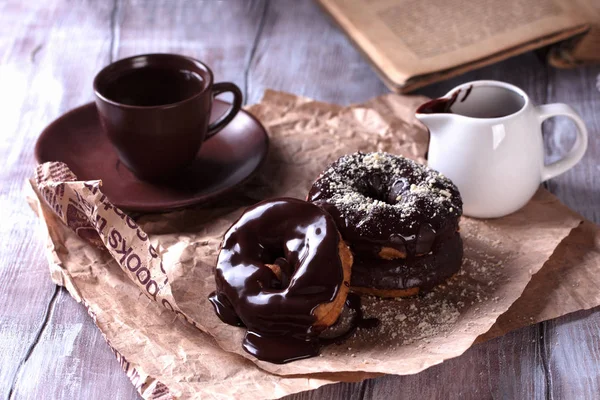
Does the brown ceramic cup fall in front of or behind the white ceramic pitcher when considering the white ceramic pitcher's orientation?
in front

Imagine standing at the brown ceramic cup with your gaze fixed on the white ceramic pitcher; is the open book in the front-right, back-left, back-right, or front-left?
front-left

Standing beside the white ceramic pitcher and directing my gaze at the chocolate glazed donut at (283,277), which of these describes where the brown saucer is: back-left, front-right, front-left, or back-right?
front-right

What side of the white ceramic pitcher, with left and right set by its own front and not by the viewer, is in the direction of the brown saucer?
front

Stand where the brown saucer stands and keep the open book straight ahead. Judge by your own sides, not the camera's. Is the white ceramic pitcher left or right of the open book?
right

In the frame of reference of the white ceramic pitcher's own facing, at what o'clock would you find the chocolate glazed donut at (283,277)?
The chocolate glazed donut is roughly at 10 o'clock from the white ceramic pitcher.

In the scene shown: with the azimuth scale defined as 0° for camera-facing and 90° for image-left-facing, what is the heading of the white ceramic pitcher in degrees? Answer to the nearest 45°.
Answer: approximately 90°

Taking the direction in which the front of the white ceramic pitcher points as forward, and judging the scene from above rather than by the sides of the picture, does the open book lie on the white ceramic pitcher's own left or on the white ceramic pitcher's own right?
on the white ceramic pitcher's own right

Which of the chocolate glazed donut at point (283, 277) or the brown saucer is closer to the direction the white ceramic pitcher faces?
the brown saucer

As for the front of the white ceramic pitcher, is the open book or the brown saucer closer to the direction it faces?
the brown saucer
